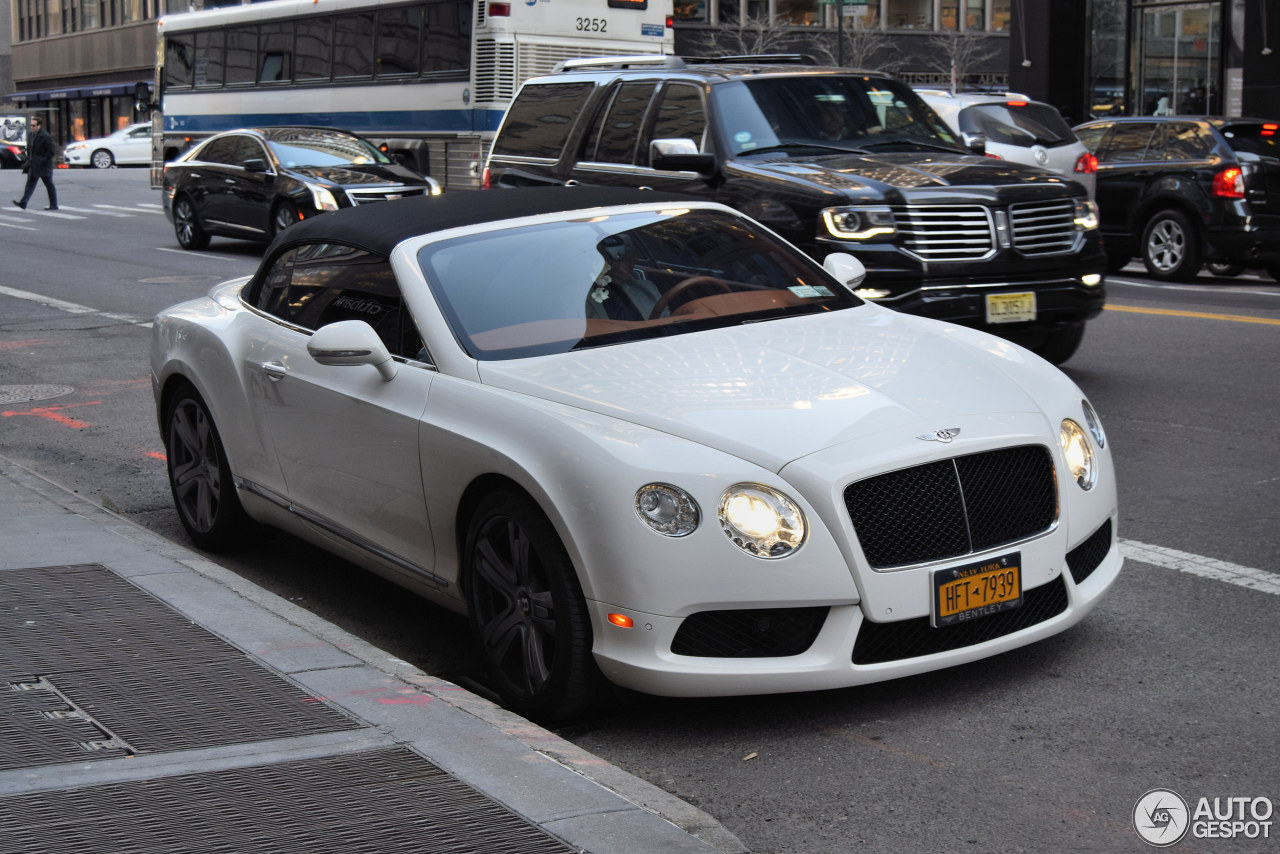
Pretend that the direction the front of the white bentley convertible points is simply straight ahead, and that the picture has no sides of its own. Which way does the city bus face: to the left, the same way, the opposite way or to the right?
the opposite way

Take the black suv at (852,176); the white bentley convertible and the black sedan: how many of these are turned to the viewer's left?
0

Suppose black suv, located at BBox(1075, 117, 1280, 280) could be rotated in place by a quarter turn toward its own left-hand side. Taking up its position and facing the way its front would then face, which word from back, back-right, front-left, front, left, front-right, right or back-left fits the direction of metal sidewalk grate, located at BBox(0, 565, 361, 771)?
front-left

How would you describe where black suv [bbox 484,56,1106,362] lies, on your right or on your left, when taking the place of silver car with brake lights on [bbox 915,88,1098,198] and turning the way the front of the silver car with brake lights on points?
on your left

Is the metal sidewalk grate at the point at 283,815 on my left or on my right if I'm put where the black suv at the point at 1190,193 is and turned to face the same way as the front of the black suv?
on my left

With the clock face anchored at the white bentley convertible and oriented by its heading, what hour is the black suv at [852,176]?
The black suv is roughly at 8 o'clock from the white bentley convertible.

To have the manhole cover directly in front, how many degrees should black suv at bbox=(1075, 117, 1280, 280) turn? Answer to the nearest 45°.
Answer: approximately 90° to its left

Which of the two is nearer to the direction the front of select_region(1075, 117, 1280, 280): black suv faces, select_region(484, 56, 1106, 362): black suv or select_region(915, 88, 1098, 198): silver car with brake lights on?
the silver car with brake lights on

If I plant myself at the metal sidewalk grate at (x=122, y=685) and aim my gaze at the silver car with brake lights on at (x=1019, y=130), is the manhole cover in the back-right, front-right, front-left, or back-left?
front-left

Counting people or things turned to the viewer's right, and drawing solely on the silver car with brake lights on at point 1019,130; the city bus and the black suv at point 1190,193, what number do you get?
0

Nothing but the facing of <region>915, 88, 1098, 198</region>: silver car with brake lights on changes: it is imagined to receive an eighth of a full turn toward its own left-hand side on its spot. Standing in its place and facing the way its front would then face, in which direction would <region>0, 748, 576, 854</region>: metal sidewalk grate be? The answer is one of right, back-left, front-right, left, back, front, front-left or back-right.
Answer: left

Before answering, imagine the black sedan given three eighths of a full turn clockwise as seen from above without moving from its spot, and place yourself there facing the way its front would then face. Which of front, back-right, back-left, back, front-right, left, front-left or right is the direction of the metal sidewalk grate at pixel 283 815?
left

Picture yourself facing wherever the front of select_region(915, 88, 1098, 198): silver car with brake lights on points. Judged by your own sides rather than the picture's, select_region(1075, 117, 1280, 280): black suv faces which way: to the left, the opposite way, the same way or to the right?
the same way

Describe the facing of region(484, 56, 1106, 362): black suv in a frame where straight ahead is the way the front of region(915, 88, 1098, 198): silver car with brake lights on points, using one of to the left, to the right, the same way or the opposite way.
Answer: the opposite way

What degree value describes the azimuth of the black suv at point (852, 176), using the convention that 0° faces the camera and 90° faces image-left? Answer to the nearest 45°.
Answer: approximately 315°

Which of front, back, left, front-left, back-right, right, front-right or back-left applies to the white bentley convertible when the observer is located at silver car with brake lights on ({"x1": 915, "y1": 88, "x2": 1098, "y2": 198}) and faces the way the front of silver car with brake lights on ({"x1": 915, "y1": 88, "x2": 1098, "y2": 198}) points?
back-left

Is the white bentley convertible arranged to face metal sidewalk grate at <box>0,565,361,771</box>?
no

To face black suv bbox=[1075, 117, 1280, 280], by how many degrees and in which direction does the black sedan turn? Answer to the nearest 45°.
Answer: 0° — it already faces it
